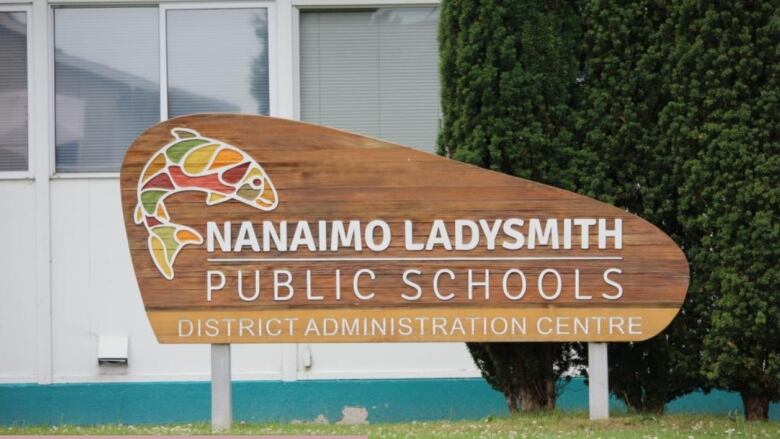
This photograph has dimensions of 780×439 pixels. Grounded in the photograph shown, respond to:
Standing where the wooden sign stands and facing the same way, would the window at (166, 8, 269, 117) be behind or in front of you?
behind

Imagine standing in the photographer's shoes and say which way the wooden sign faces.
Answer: facing the viewer
